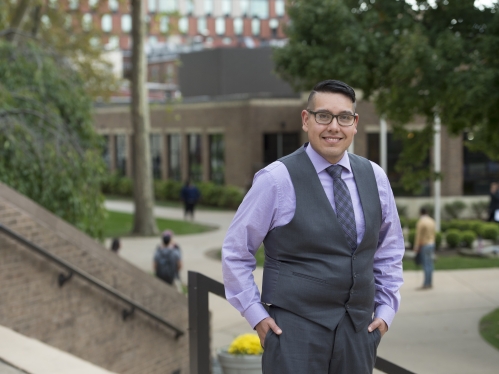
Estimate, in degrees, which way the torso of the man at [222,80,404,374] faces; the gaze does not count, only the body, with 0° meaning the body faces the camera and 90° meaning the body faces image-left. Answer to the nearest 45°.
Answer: approximately 315°

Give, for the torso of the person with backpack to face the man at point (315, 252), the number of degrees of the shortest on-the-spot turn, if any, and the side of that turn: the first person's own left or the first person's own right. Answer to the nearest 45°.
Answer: approximately 180°

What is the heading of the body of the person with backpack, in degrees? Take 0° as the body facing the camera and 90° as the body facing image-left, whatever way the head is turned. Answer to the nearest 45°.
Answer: approximately 180°

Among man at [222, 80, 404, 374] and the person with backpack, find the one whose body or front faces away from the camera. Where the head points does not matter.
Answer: the person with backpack

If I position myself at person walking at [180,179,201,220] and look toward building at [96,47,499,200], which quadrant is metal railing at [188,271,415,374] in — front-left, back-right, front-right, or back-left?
back-right

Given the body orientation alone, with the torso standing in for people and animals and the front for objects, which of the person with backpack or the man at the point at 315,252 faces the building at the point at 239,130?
the person with backpack

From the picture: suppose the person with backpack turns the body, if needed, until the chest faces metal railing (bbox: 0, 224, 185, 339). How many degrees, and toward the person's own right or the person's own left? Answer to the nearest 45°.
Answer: approximately 180°

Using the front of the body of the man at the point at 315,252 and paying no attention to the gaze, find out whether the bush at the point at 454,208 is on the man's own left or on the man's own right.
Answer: on the man's own left
